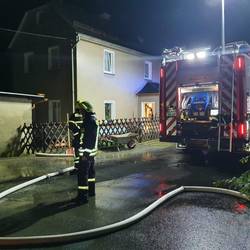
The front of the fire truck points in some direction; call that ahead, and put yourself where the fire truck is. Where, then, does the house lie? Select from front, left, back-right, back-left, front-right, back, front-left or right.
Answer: front-left

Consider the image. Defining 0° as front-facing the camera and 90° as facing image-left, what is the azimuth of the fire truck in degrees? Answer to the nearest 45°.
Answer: approximately 180°

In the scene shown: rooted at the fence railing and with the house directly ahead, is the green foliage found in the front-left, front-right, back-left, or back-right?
back-right

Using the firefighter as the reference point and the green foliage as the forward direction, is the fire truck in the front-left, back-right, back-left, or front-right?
front-left

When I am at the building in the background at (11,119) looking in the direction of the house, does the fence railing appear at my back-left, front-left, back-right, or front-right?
front-right

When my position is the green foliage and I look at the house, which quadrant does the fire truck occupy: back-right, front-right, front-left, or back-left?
front-right

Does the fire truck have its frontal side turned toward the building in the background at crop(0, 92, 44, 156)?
no

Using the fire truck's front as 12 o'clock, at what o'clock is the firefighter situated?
The firefighter is roughly at 7 o'clock from the fire truck.

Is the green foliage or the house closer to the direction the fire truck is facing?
the house

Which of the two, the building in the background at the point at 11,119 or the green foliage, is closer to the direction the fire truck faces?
the building in the background

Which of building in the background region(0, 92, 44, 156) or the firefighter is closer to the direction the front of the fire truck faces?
the building in the background

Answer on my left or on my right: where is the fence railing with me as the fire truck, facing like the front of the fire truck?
on my left

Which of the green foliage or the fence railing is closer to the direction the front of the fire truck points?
the fence railing

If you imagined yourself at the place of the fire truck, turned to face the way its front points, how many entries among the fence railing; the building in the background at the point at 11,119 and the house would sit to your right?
0

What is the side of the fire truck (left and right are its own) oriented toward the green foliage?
back

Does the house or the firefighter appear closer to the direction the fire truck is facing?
the house
